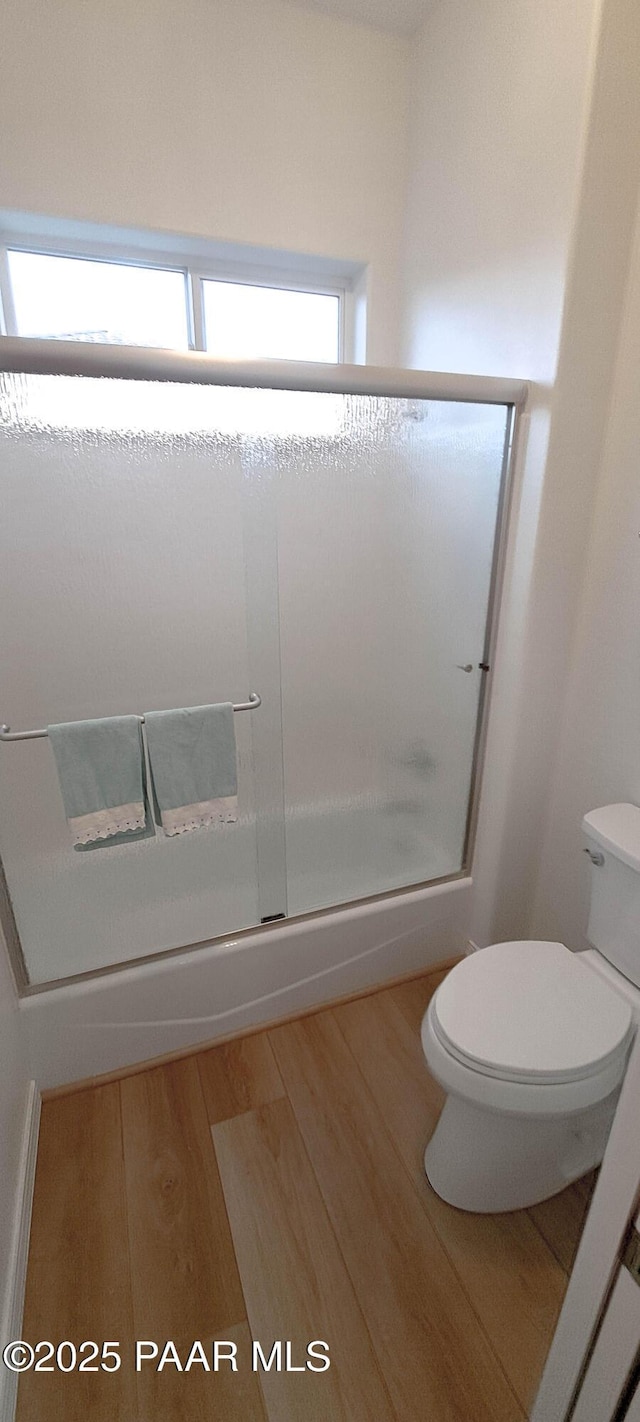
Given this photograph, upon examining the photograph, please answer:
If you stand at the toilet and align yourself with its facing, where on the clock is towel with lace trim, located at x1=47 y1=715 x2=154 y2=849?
The towel with lace trim is roughly at 1 o'clock from the toilet.

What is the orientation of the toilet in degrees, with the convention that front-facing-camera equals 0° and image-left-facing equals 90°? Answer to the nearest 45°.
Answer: approximately 45°

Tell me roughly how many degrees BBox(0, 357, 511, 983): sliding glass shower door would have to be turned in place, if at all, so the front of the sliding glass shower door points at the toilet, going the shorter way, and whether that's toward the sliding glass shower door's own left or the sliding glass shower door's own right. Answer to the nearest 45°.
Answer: approximately 45° to the sliding glass shower door's own left

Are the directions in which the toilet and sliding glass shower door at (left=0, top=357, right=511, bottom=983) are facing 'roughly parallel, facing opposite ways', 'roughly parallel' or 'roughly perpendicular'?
roughly perpendicular

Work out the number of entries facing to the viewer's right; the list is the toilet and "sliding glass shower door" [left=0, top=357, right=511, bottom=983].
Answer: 0

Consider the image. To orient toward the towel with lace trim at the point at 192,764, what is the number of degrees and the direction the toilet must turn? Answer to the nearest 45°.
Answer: approximately 45° to its right

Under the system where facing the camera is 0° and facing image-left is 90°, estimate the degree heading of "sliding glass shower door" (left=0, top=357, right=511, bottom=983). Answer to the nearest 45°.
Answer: approximately 0°
